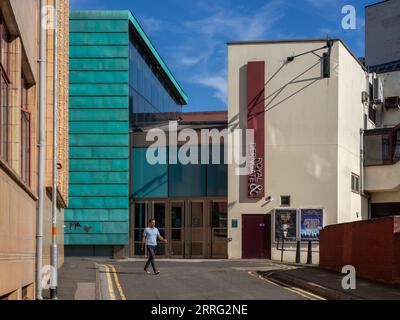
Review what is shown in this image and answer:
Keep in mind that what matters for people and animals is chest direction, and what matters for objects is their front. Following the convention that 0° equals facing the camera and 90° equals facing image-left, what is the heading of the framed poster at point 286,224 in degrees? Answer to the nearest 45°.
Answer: approximately 0°

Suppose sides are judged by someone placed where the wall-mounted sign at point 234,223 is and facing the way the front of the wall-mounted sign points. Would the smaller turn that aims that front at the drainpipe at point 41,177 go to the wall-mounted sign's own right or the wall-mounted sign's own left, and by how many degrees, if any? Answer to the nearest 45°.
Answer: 0° — it already faces it

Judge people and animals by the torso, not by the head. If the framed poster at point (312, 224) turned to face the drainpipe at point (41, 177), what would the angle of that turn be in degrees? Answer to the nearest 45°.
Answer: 0° — it already faces it

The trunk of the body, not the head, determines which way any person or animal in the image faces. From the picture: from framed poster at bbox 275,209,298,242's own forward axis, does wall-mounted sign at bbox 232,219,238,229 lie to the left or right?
on its right

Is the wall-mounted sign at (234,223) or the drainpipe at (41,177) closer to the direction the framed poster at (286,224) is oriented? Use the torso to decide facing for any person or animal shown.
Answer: the drainpipe
